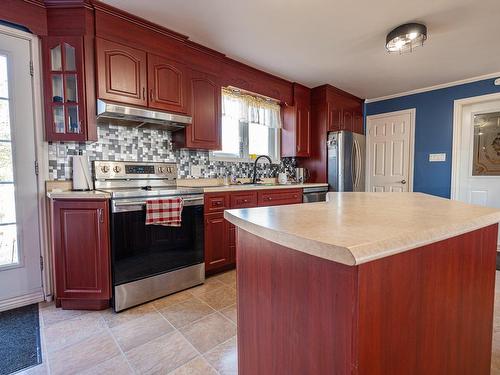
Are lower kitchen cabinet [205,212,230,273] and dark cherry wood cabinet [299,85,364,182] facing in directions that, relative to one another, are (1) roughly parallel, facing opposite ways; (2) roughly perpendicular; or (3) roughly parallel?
roughly parallel

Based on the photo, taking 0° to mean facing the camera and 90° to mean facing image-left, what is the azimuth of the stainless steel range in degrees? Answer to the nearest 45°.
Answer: approximately 315°

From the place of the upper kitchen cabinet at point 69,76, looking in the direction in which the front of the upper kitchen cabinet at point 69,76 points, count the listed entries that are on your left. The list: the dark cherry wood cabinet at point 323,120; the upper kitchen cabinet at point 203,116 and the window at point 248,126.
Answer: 3

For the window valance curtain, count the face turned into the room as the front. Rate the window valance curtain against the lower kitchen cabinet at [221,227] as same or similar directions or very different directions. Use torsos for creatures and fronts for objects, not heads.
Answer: same or similar directions

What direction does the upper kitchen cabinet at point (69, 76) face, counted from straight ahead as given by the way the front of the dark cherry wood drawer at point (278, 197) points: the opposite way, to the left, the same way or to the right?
the same way

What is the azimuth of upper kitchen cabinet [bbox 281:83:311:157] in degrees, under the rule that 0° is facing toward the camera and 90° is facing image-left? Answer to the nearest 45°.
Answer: approximately 315°

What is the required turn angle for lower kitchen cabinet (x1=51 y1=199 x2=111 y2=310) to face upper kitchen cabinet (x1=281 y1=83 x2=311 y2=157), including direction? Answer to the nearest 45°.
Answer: approximately 90° to its left

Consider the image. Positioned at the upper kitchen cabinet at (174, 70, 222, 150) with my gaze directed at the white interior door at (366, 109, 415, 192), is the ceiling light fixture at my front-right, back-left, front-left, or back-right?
front-right

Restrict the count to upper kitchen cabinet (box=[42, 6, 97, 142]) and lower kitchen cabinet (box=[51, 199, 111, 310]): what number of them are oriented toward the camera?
2

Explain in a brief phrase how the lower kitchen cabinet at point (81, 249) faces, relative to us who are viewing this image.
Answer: facing the viewer

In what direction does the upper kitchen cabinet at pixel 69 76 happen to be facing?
toward the camera

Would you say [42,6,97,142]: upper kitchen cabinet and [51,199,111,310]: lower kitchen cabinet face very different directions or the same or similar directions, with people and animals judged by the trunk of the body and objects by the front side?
same or similar directions

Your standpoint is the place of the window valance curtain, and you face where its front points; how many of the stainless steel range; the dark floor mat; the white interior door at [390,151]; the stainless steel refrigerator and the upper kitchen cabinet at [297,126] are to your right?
2

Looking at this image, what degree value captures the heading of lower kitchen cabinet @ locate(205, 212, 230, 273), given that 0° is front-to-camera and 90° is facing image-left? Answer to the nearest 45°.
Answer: approximately 315°

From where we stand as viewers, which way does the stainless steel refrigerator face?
facing the viewer and to the right of the viewer
